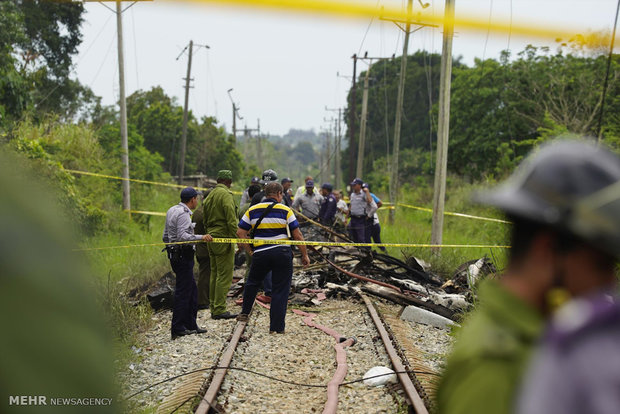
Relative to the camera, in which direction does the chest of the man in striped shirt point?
away from the camera

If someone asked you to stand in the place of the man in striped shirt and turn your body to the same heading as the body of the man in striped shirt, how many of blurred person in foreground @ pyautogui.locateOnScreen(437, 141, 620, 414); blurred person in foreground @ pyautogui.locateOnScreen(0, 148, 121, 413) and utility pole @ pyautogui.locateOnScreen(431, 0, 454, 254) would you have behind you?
2

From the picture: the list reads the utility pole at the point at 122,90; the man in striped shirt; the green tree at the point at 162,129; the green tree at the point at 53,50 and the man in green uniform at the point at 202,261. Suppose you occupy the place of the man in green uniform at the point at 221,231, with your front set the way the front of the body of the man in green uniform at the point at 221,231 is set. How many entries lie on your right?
1

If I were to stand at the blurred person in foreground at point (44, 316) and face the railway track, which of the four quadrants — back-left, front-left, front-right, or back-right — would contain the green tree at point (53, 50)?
front-left

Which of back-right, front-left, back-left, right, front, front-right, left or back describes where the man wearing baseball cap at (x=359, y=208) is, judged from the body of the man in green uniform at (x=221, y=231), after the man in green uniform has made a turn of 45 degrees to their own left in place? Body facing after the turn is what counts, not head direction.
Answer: front-right

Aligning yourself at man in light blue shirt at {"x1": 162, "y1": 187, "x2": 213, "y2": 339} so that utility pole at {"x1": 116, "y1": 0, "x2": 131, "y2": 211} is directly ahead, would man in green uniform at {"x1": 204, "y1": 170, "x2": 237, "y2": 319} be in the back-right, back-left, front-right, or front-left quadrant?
front-right

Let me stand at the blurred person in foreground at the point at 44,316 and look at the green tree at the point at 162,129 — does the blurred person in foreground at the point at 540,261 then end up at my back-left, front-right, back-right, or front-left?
front-right

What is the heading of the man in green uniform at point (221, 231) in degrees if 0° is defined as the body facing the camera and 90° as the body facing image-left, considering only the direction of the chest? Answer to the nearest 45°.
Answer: approximately 225°

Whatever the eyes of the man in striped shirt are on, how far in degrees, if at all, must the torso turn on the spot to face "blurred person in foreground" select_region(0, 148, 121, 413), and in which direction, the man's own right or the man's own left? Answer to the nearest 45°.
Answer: approximately 180°

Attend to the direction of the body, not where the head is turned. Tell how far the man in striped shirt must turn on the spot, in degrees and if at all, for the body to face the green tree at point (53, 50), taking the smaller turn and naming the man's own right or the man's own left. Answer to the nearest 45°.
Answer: approximately 45° to the man's own left

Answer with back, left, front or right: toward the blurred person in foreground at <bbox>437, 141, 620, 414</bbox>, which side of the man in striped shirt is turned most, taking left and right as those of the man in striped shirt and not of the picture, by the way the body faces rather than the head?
back

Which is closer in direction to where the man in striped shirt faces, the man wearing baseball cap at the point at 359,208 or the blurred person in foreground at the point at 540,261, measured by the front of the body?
the man wearing baseball cap

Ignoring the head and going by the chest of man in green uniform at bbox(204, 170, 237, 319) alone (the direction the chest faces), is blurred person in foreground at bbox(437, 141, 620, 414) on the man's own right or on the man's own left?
on the man's own right

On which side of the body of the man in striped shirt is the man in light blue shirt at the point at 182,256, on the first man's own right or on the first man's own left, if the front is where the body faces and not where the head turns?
on the first man's own left

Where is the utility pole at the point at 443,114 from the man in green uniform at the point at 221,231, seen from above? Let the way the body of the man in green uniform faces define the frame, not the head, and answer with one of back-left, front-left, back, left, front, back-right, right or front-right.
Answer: front

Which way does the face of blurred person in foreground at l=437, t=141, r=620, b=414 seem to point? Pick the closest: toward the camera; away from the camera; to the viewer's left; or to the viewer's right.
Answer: to the viewer's left
